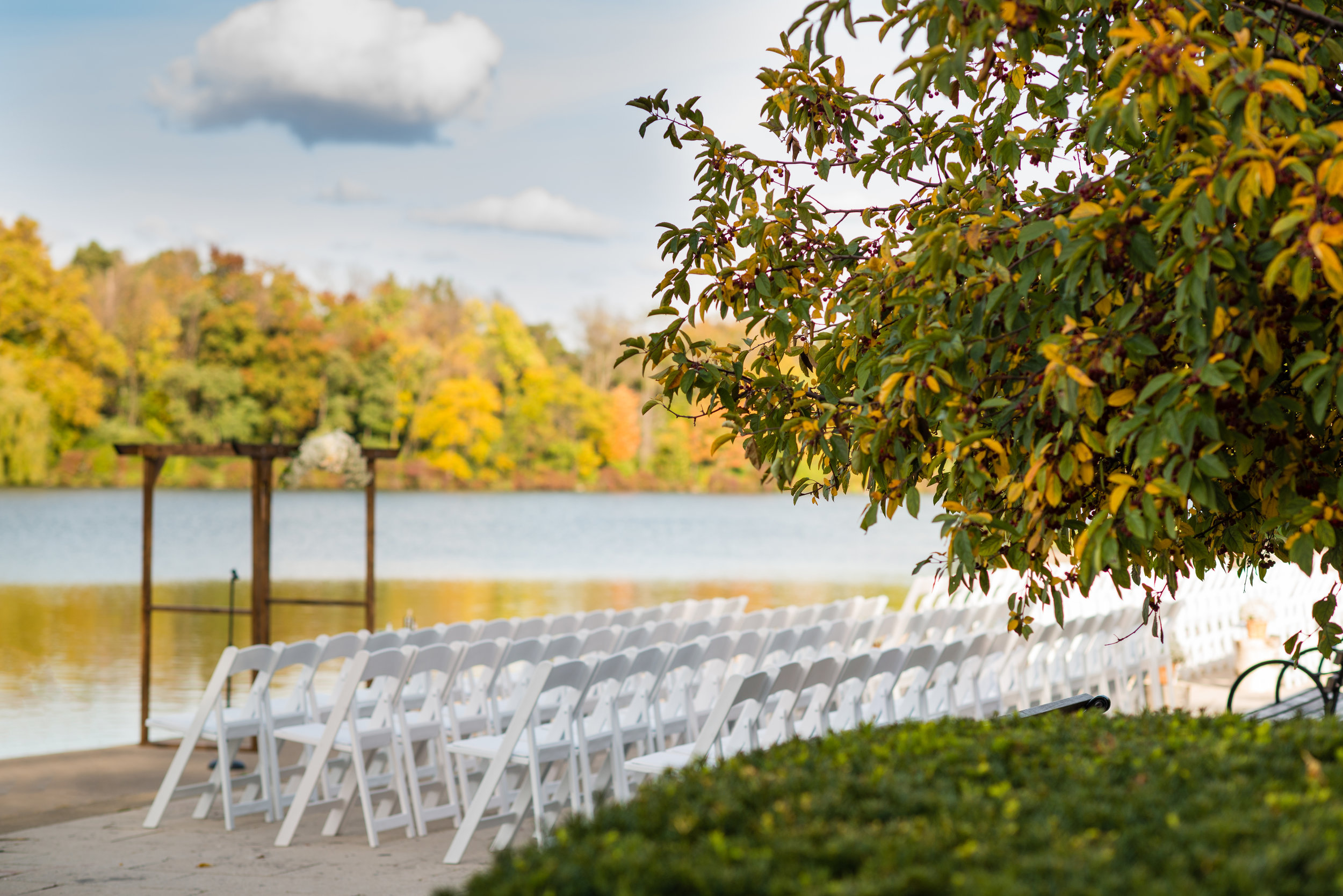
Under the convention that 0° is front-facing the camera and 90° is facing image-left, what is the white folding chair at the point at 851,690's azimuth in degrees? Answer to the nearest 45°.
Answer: approximately 135°

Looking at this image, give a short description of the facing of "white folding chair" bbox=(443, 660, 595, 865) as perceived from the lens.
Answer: facing away from the viewer and to the left of the viewer

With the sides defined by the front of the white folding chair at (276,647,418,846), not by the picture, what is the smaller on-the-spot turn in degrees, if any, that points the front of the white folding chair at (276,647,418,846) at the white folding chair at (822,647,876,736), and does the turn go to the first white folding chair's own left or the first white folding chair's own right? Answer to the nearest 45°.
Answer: approximately 135° to the first white folding chair's own right

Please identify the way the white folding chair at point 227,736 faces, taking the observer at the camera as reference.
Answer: facing away from the viewer and to the left of the viewer

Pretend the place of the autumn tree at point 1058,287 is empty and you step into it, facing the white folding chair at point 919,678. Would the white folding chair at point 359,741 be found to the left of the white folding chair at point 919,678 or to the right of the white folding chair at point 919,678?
left

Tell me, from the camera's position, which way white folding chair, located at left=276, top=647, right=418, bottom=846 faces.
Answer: facing away from the viewer and to the left of the viewer
